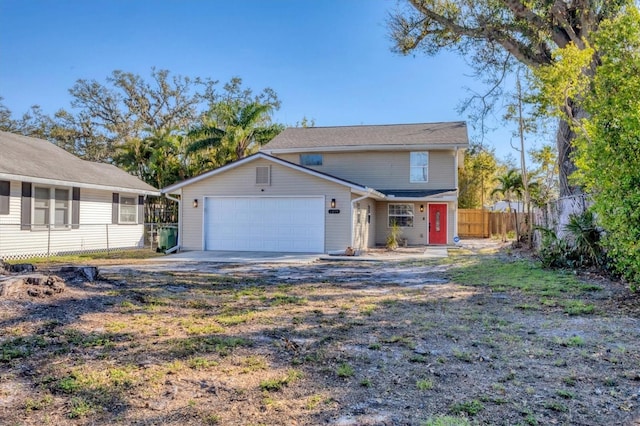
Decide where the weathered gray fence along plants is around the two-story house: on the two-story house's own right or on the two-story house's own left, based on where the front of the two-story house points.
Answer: on the two-story house's own left

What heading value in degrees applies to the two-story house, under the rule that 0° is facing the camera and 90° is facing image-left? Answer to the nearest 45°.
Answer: approximately 0°

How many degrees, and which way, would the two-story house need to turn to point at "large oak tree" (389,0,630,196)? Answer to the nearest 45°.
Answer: approximately 90° to its left

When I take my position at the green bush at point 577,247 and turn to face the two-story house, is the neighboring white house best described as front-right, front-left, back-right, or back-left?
front-left

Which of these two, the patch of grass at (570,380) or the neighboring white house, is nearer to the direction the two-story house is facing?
the patch of grass

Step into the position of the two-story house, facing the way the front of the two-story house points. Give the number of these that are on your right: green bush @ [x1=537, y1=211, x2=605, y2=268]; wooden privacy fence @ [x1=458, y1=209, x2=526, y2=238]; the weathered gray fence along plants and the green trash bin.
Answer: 1

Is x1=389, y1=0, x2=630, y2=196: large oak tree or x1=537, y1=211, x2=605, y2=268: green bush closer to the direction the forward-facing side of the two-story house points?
the green bush

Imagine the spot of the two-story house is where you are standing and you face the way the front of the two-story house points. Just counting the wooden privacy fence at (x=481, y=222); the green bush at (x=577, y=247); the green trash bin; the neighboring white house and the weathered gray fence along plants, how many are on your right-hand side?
2

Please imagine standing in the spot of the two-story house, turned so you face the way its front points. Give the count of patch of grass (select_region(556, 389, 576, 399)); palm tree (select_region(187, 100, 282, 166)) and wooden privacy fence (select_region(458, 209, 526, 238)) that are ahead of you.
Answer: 1

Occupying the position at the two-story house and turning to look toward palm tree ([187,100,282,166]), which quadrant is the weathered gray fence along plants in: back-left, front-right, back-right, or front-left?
back-right

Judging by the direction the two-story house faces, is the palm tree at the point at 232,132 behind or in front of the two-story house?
behind

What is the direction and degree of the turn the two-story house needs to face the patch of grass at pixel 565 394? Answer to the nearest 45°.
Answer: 0° — it already faces it

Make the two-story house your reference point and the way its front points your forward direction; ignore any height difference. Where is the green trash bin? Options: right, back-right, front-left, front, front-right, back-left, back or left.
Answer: right

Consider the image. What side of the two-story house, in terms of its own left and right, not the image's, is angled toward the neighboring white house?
right

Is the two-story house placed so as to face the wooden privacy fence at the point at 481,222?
no

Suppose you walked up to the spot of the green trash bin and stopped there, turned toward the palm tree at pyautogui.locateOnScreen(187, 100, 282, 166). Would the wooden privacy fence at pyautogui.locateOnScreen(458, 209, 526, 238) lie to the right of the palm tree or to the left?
right

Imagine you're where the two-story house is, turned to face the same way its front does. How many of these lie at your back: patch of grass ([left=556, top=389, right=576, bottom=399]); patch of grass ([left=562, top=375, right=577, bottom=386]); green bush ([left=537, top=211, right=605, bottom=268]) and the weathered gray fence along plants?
0

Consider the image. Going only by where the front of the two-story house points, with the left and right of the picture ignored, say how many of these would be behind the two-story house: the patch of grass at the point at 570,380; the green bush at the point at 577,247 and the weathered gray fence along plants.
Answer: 0

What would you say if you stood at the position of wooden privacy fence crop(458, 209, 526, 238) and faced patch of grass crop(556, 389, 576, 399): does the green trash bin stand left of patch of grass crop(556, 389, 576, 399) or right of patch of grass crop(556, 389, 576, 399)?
right

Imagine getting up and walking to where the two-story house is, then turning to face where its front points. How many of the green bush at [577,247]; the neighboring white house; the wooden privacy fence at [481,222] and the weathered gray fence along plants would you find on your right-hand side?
1

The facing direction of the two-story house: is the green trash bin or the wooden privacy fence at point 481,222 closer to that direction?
the green trash bin
